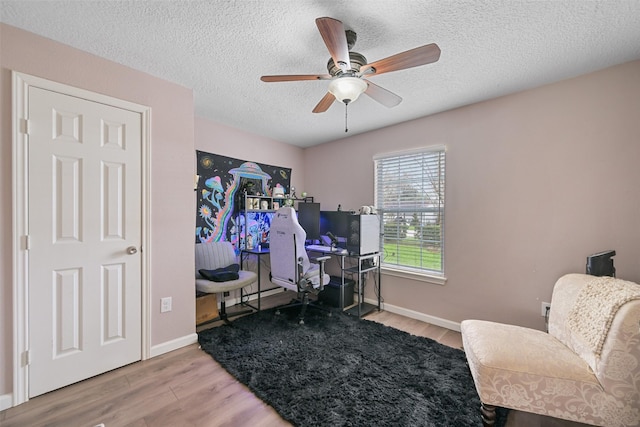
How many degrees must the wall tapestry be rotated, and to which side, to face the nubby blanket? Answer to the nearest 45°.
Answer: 0° — it already faces it

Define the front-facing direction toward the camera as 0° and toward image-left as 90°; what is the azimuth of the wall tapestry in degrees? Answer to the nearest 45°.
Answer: approximately 315°

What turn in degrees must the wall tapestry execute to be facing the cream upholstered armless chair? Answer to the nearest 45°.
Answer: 0° — it already faces it

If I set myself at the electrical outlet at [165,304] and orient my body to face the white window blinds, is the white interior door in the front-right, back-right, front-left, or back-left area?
back-right

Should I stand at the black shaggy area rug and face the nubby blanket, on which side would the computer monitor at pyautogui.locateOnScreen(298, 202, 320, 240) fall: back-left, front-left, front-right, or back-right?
back-left

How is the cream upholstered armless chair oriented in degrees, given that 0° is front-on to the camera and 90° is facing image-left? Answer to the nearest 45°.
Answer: approximately 90°

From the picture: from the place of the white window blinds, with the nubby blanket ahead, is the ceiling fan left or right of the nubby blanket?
right

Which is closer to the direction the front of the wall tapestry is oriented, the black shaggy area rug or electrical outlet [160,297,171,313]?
the black shaggy area rug

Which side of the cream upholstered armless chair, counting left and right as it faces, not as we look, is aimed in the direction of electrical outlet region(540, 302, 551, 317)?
right
